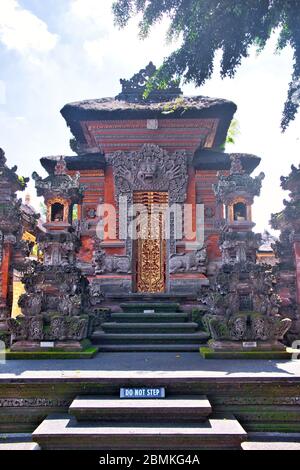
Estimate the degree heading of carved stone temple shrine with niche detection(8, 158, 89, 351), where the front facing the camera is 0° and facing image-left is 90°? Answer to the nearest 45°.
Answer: approximately 0°

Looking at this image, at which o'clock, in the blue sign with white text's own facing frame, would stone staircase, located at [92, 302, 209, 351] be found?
The stone staircase is roughly at 6 o'clock from the blue sign with white text.

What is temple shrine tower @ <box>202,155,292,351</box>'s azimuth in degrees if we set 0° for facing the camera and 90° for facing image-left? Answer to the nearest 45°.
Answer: approximately 0°

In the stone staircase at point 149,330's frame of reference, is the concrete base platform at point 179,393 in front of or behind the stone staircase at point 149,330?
in front

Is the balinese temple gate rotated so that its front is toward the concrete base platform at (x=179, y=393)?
yes

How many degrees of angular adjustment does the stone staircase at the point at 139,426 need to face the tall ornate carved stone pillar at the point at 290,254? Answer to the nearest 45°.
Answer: approximately 135° to its left

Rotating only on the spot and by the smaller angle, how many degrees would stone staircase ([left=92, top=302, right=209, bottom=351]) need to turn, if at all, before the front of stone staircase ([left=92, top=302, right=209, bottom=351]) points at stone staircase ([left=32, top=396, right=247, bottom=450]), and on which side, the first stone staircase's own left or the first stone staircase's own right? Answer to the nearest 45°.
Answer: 0° — it already faces it

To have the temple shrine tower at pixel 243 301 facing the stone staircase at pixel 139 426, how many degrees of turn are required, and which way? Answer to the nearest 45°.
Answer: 0° — it already faces it

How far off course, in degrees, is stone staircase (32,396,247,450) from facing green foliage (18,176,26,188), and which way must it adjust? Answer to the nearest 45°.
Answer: approximately 135° to its right
